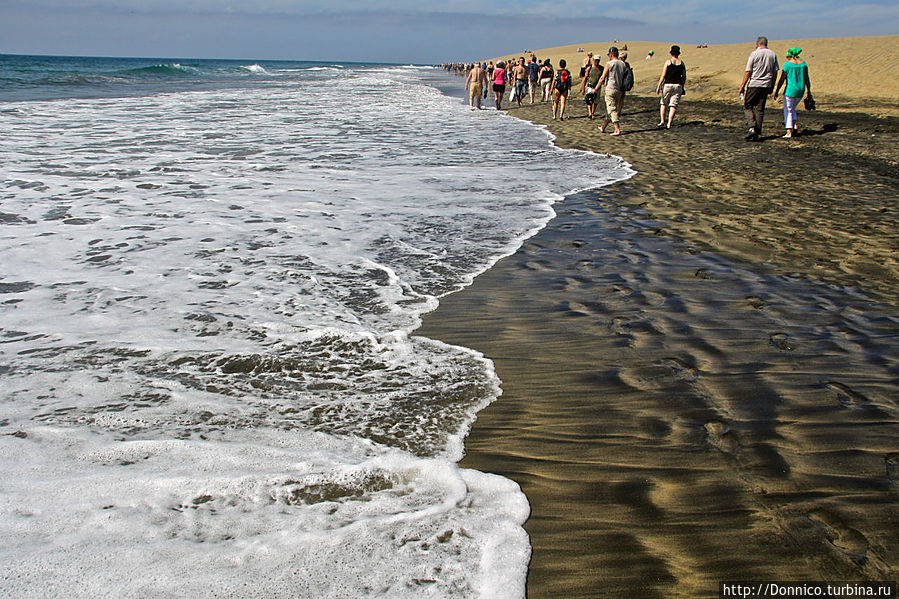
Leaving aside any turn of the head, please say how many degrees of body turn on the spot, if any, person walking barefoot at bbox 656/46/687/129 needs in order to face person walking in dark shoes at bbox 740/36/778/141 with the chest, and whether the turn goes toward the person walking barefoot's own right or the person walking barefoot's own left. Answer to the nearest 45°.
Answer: approximately 135° to the person walking barefoot's own right

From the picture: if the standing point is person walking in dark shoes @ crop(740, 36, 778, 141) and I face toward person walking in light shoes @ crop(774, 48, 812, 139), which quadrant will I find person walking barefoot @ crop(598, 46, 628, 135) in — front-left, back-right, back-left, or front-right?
back-left

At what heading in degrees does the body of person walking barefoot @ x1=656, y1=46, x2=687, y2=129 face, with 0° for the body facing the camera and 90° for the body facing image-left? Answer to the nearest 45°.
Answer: approximately 180°

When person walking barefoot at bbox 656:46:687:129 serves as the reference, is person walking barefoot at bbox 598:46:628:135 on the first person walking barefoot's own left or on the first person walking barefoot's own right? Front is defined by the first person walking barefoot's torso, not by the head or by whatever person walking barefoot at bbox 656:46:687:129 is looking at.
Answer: on the first person walking barefoot's own left
